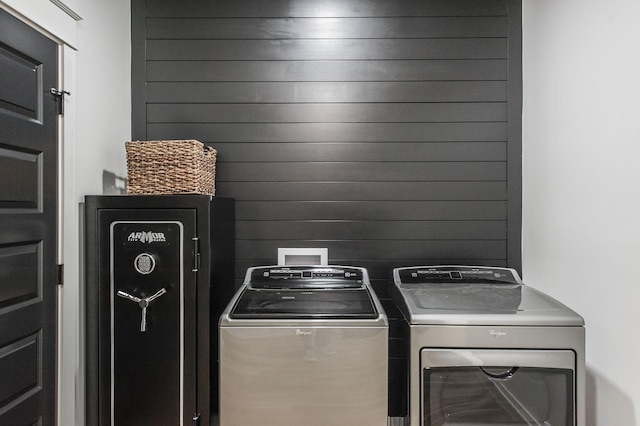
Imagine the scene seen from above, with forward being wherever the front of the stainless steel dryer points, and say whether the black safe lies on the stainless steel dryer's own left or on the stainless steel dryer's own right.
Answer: on the stainless steel dryer's own right

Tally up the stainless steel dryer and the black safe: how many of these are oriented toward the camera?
2

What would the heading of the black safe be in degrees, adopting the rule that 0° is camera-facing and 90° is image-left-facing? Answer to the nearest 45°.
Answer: approximately 0°

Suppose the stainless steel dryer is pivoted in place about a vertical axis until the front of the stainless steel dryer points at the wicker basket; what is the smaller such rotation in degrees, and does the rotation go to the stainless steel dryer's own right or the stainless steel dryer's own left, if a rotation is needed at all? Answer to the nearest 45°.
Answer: approximately 90° to the stainless steel dryer's own right
